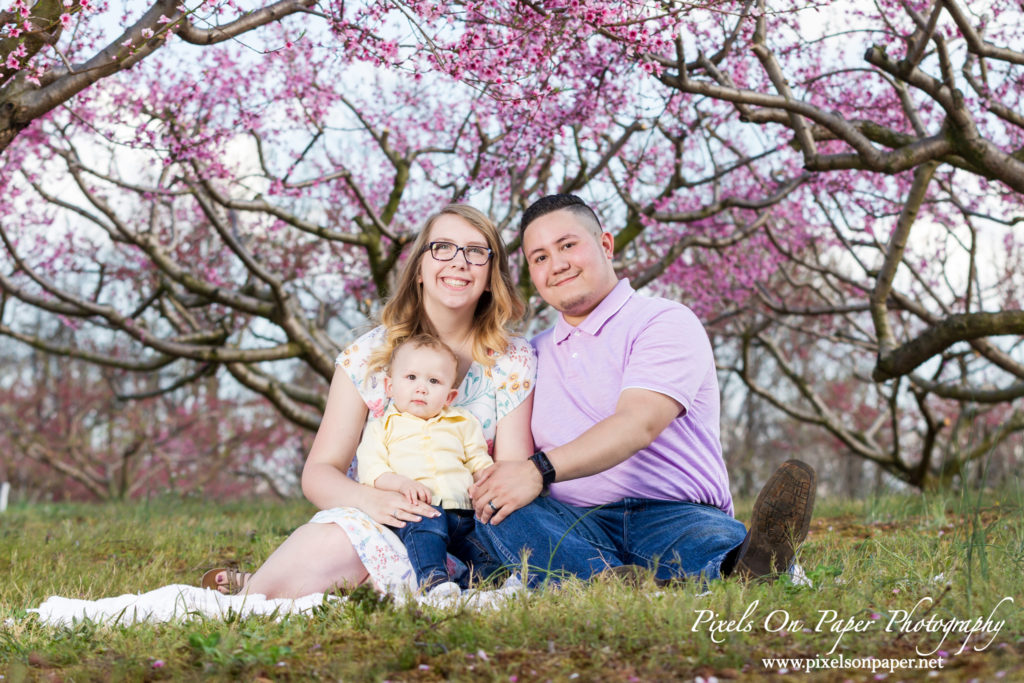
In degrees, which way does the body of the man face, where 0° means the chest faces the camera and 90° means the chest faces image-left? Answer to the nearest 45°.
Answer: approximately 45°
